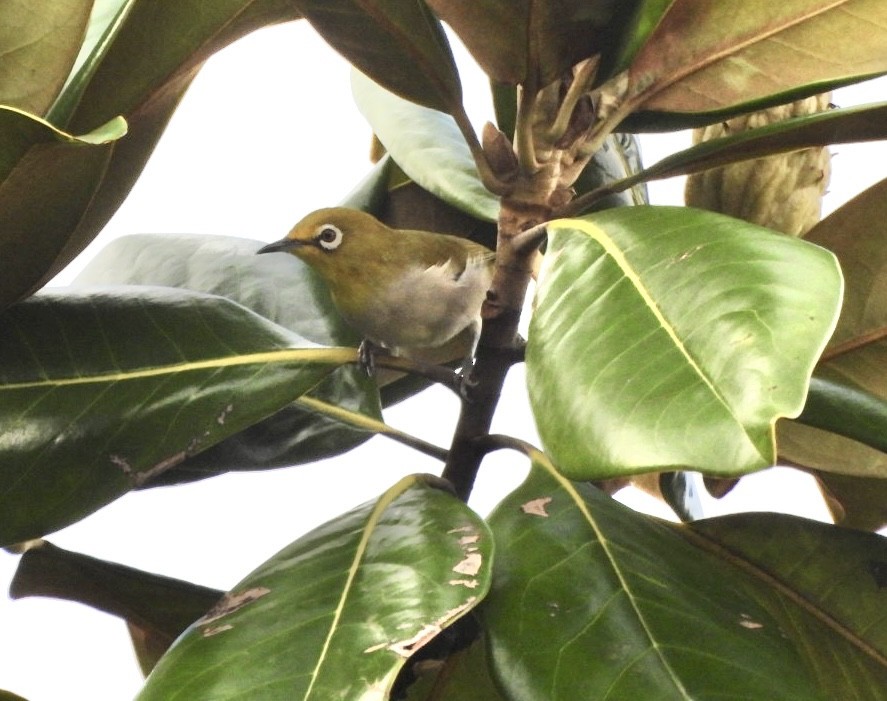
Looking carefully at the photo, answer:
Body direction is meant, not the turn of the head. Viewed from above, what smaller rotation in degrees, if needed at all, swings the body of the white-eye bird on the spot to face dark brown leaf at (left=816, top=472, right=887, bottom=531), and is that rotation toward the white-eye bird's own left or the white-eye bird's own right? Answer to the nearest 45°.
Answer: approximately 135° to the white-eye bird's own left

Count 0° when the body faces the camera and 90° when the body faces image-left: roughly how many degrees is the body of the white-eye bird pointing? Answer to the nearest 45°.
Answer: approximately 90°

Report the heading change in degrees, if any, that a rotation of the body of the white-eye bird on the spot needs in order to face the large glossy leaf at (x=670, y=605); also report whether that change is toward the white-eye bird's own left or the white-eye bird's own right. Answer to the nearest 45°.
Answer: approximately 90° to the white-eye bird's own left

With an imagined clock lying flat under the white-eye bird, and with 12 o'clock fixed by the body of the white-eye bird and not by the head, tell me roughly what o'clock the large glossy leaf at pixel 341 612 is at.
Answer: The large glossy leaf is roughly at 9 o'clock from the white-eye bird.
